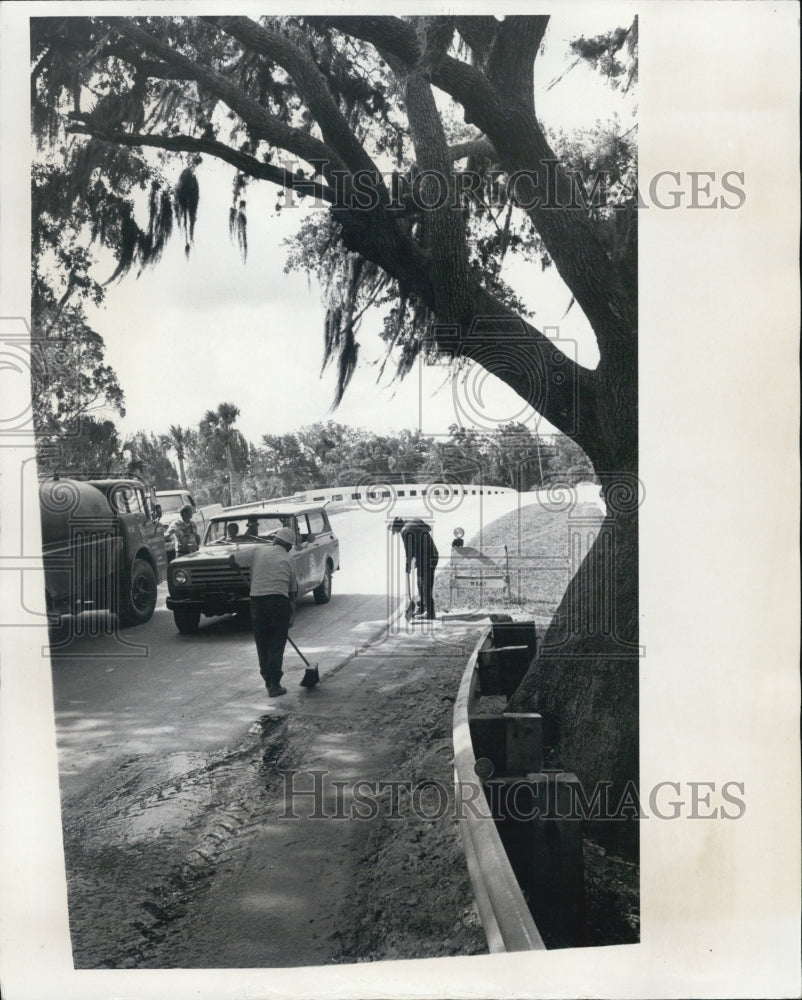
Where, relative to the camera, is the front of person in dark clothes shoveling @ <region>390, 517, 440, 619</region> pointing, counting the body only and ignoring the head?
to the viewer's left

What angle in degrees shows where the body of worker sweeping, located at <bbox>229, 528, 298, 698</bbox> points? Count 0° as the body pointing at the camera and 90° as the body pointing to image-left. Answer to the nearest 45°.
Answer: approximately 225°

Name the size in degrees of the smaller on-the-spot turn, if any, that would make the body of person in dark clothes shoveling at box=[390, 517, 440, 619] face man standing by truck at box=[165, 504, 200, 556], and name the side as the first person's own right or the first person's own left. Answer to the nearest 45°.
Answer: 0° — they already face them

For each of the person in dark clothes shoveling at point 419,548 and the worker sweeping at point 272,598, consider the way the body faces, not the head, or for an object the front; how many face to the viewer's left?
1
